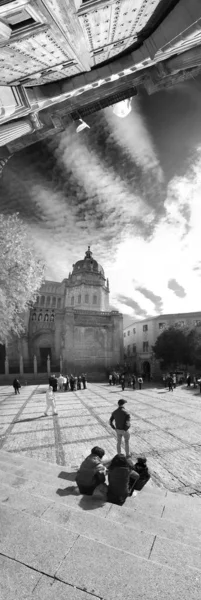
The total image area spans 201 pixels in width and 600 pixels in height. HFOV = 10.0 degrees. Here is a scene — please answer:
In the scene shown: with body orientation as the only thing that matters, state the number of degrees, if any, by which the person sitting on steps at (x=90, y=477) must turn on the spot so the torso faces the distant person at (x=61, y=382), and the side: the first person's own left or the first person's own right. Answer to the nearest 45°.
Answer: approximately 45° to the first person's own left

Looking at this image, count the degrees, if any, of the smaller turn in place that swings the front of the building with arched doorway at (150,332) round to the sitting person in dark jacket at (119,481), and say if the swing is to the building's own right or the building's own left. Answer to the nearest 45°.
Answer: approximately 45° to the building's own left

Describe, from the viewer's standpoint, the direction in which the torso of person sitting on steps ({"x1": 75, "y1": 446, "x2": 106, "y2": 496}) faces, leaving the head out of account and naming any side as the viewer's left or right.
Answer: facing away from the viewer and to the right of the viewer

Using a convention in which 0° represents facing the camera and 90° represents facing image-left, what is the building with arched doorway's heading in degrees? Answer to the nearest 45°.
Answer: approximately 45°

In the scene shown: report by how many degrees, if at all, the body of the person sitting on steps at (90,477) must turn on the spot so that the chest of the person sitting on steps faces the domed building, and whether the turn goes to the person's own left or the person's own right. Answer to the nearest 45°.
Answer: approximately 45° to the person's own left

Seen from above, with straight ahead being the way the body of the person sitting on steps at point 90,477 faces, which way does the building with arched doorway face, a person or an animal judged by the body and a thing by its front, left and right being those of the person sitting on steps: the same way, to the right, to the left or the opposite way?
the opposite way
